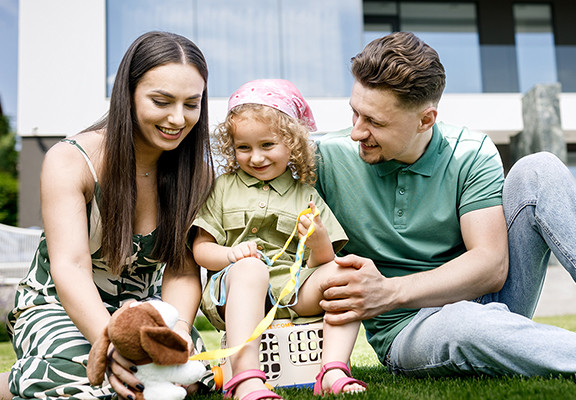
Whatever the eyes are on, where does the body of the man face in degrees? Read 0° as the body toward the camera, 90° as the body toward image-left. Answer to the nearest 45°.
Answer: approximately 0°

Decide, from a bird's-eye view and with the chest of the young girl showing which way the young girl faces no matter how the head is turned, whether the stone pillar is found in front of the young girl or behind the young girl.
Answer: behind

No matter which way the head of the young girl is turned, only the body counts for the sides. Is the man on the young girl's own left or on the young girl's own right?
on the young girl's own left

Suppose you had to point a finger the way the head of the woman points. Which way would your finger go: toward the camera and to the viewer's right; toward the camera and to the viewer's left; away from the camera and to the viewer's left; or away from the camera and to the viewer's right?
toward the camera and to the viewer's right

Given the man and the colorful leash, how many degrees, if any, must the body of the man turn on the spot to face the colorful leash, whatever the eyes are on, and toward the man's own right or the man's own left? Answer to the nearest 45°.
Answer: approximately 45° to the man's own right

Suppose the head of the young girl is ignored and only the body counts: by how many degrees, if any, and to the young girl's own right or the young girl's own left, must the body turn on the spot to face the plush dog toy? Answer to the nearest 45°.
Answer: approximately 45° to the young girl's own right

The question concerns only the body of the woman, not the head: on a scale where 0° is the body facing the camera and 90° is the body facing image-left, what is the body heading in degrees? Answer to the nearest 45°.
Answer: approximately 315°

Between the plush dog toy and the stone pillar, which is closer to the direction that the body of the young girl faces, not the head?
the plush dog toy

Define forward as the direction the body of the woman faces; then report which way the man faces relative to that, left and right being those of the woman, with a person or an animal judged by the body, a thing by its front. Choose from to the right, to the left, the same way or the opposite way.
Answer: to the right

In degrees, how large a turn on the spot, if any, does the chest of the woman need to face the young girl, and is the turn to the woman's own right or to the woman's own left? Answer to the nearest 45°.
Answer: approximately 45° to the woman's own left
